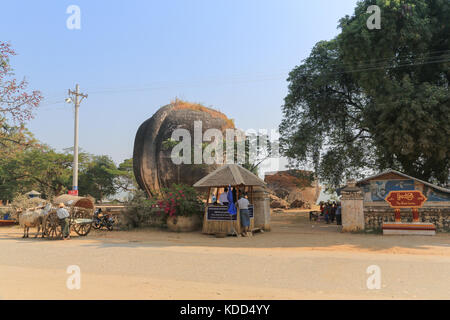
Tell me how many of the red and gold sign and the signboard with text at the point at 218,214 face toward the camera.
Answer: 2

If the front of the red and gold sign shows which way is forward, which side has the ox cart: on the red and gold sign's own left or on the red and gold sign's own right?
on the red and gold sign's own right

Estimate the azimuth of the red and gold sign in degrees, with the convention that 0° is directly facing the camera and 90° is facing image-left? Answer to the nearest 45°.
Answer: approximately 0°

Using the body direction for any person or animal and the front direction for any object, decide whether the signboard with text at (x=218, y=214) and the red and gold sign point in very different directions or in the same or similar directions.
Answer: same or similar directions

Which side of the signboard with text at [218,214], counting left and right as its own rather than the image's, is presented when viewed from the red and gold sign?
left

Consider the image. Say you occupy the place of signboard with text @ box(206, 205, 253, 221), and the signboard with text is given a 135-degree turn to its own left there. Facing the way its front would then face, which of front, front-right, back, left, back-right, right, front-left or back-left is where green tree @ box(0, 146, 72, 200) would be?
left

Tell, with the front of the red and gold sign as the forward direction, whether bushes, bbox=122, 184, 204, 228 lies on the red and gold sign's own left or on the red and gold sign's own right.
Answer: on the red and gold sign's own right

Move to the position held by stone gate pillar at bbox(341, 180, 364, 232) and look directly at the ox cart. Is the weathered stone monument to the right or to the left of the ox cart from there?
right

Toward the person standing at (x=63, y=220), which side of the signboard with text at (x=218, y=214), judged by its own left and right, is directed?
right

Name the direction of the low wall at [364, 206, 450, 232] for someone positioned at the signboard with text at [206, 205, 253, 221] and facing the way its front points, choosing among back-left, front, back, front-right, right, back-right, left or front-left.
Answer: left

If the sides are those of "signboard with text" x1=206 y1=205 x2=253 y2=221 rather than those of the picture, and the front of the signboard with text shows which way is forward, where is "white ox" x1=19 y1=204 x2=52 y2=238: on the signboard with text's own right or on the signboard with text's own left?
on the signboard with text's own right
